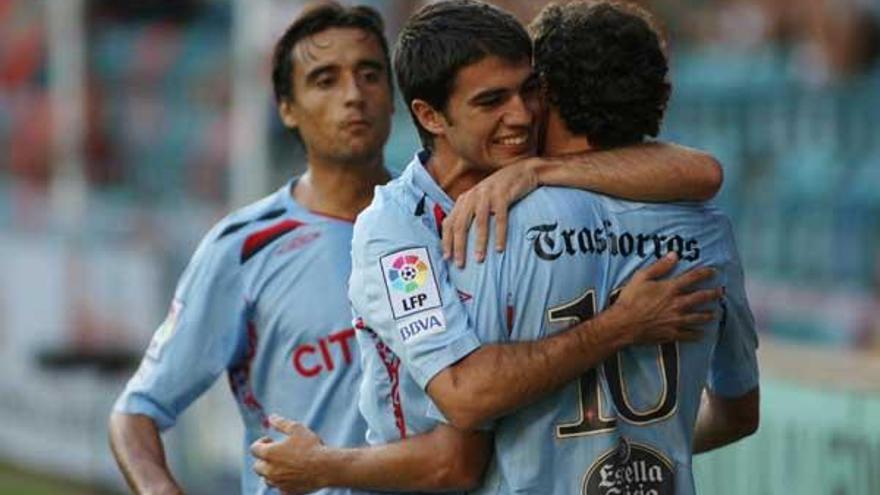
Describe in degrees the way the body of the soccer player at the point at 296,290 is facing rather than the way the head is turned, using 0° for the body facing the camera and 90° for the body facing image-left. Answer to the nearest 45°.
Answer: approximately 315°
